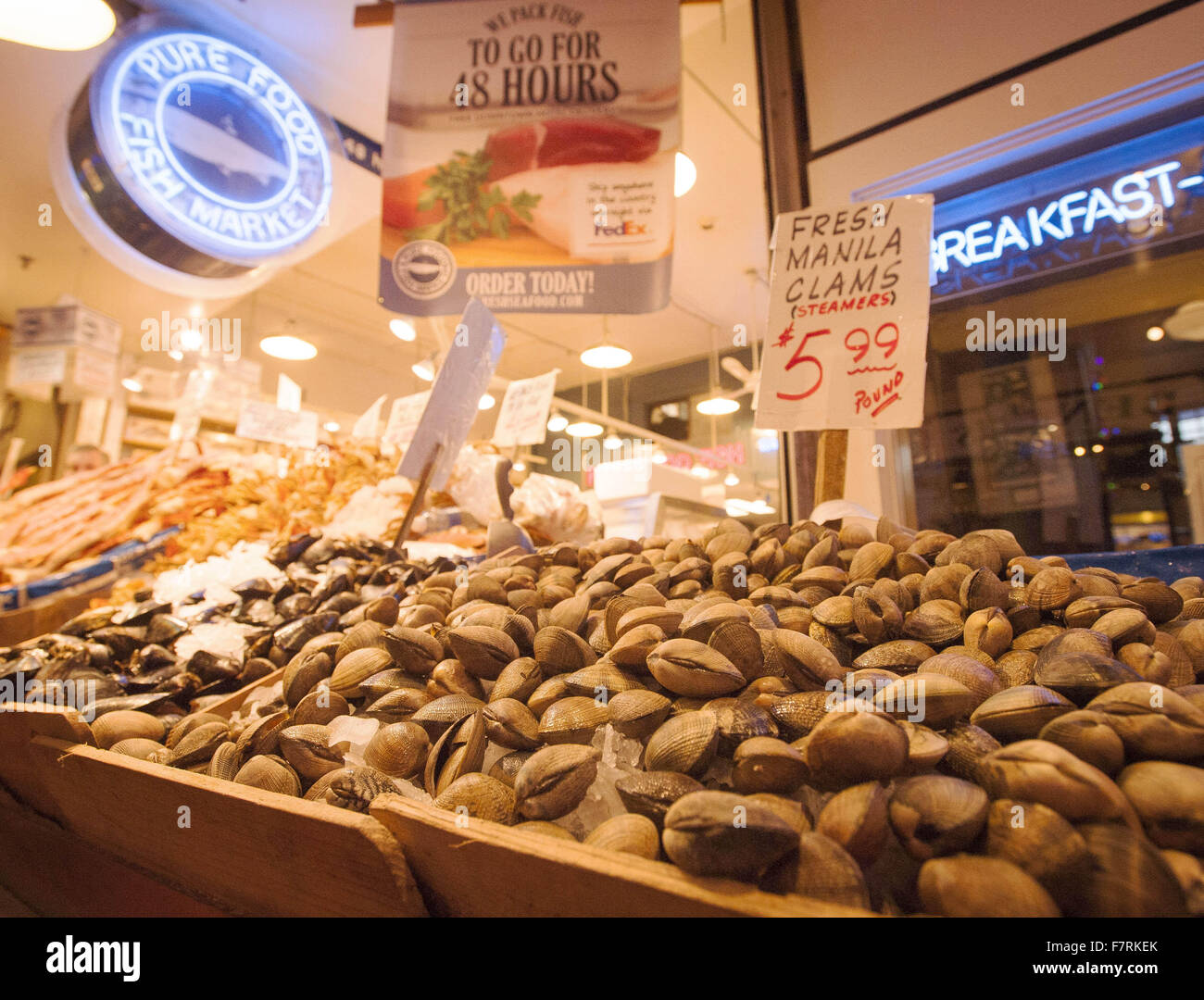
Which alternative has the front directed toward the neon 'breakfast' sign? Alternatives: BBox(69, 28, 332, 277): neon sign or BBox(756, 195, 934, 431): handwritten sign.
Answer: the neon sign

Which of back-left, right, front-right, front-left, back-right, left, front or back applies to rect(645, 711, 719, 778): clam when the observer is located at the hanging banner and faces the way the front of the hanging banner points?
front

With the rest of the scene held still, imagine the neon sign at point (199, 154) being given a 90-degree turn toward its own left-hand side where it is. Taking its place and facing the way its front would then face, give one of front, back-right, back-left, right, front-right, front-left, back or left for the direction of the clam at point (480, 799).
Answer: back-right

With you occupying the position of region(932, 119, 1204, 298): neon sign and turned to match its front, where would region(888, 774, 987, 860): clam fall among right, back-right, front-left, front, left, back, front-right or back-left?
front-left

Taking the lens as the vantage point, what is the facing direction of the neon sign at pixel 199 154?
facing the viewer and to the right of the viewer

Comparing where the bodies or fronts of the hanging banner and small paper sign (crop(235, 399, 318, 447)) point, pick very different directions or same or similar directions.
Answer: same or similar directions

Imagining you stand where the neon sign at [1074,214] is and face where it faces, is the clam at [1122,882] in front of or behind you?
in front

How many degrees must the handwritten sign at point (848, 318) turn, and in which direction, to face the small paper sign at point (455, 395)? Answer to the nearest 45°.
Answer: approximately 90° to its right

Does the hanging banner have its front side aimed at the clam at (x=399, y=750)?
yes

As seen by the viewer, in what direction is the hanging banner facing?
toward the camera

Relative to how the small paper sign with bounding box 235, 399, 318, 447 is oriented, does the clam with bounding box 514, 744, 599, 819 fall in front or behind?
in front

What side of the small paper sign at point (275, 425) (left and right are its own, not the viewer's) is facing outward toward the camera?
front

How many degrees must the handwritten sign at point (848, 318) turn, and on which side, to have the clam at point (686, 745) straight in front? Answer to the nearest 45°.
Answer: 0° — it already faces it
